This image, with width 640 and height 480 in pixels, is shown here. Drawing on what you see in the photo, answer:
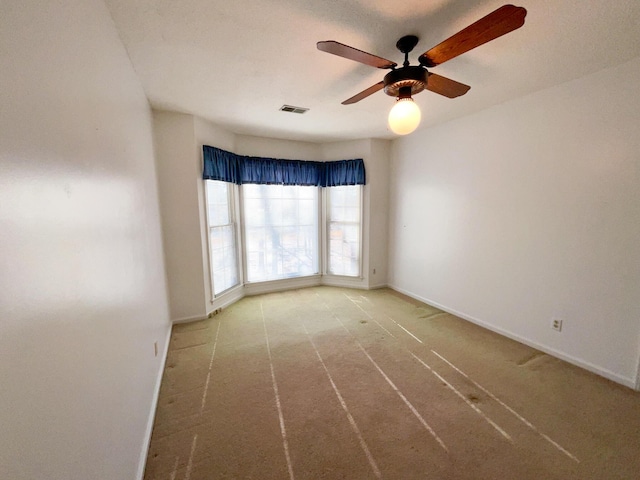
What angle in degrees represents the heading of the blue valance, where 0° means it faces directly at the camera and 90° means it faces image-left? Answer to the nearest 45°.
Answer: approximately 0°
